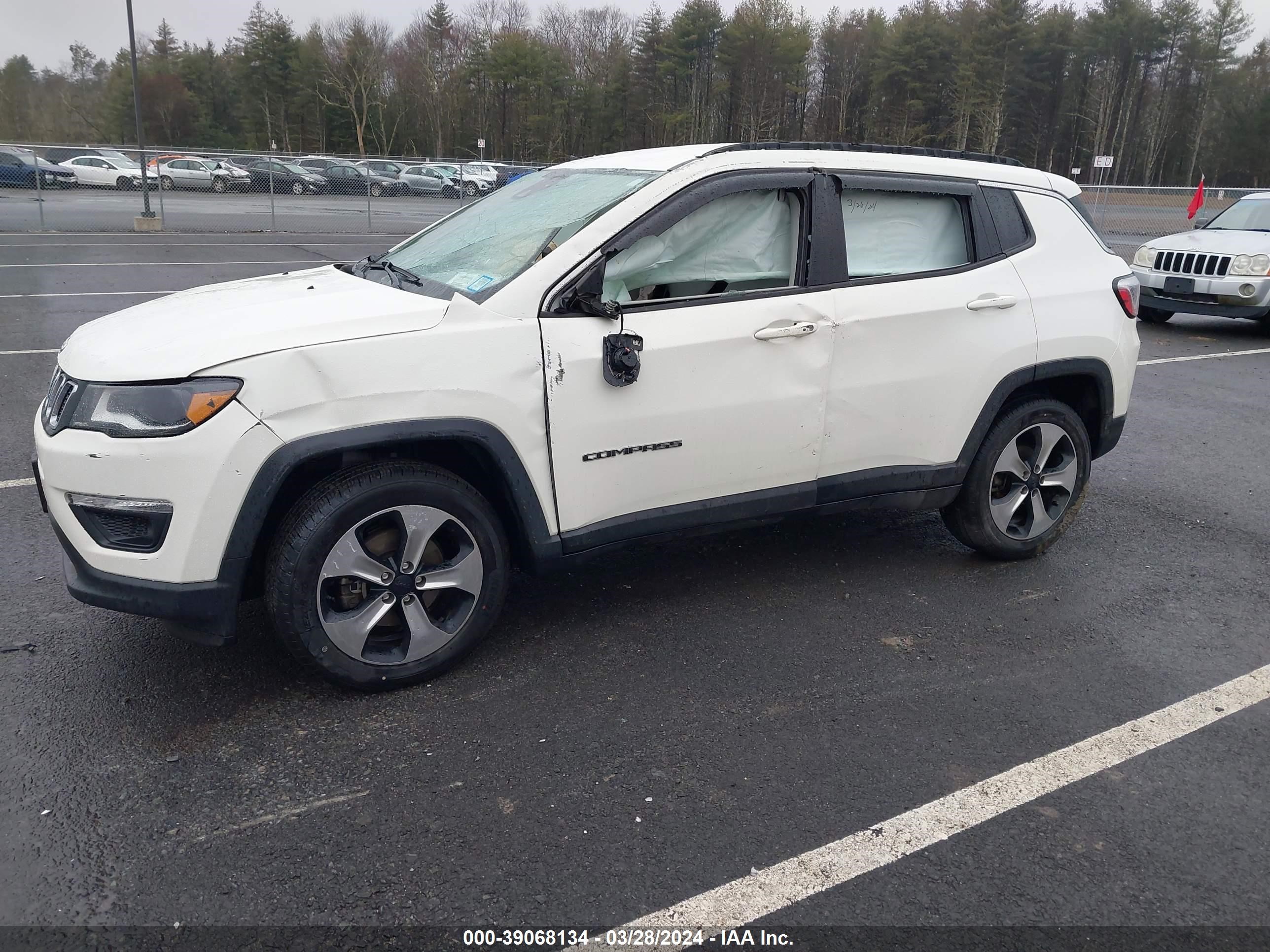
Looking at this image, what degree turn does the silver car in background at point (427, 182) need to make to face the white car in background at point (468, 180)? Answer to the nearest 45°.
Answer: approximately 90° to its left

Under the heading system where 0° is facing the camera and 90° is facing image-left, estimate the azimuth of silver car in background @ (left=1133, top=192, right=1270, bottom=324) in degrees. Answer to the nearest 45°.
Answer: approximately 45°

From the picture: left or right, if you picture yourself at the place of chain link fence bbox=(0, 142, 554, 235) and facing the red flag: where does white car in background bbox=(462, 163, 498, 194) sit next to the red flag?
left
